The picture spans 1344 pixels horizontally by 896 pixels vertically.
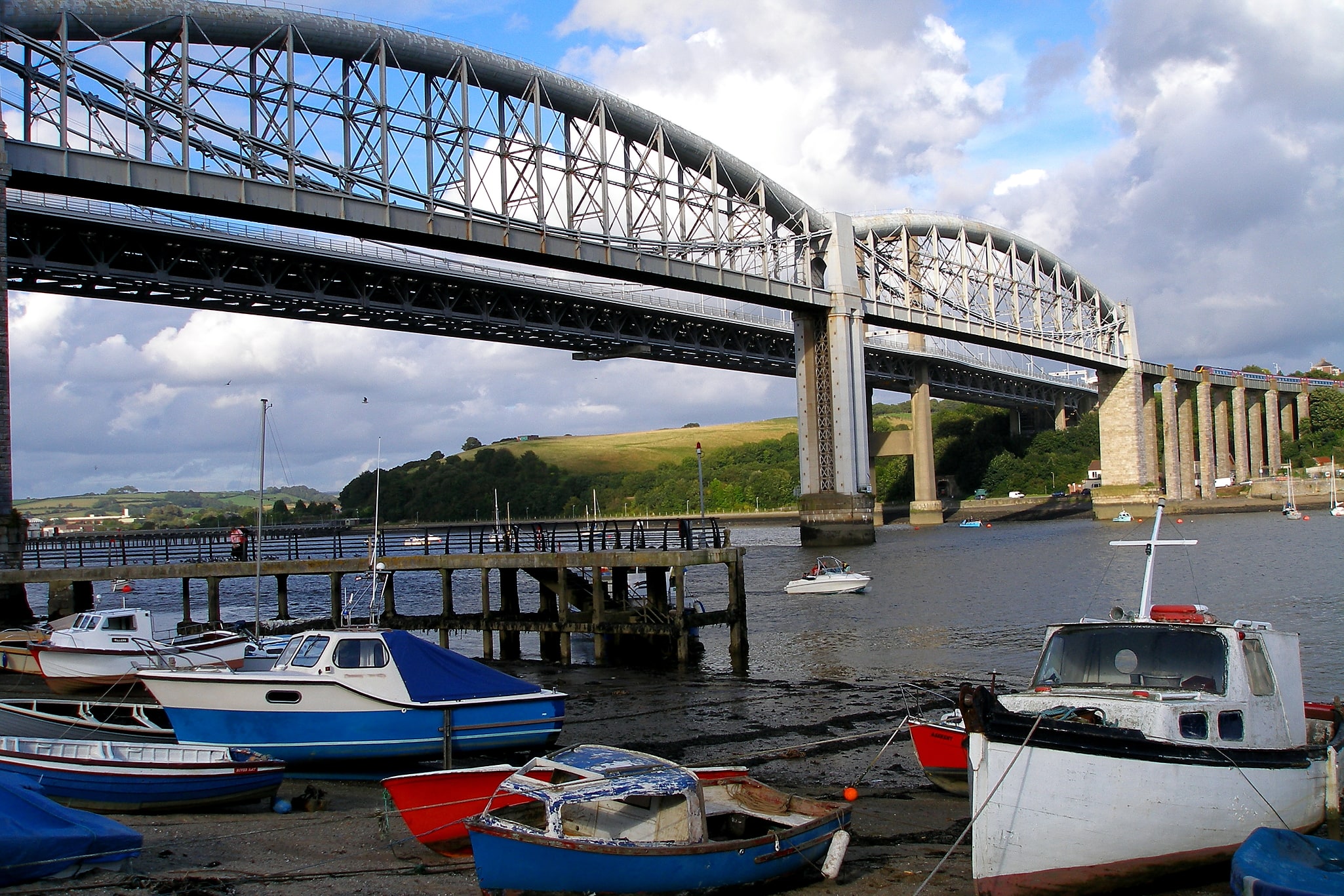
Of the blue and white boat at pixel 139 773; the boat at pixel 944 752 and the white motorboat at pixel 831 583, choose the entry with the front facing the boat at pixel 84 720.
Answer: the boat at pixel 944 752

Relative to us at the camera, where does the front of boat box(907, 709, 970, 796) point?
facing to the left of the viewer

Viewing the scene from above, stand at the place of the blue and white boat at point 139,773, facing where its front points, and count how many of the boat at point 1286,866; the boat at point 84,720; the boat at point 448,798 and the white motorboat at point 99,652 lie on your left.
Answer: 2

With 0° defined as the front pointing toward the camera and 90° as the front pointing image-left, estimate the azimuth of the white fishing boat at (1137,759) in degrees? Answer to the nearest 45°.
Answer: approximately 45°

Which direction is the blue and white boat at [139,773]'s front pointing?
to the viewer's right

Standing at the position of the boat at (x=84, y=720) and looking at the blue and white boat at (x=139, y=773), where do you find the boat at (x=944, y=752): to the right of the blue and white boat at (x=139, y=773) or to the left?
left

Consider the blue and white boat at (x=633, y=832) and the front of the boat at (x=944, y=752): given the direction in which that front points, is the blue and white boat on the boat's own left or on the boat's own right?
on the boat's own left

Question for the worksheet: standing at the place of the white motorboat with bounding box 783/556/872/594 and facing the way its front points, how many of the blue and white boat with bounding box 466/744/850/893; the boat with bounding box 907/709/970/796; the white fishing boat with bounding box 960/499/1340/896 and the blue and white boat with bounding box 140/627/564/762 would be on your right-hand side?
4

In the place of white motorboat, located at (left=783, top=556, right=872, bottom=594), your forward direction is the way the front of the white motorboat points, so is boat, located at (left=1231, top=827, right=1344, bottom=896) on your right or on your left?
on your right

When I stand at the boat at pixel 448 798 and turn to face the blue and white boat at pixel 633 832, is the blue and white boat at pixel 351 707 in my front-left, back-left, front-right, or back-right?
back-left

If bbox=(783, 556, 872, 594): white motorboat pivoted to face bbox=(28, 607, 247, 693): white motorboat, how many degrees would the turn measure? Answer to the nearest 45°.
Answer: approximately 135° to its right

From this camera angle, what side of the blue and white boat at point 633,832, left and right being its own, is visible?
left

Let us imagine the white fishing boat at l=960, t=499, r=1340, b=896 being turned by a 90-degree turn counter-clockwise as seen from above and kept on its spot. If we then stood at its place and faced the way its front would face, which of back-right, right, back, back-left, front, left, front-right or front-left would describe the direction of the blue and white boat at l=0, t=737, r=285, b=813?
back-right

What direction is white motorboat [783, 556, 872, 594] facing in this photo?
to the viewer's right

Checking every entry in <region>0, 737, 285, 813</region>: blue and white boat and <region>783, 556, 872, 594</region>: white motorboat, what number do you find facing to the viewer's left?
0

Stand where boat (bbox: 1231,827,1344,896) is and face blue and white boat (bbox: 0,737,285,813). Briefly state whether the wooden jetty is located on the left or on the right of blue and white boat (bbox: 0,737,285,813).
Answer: right

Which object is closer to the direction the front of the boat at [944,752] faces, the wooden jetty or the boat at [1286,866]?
the wooden jetty
